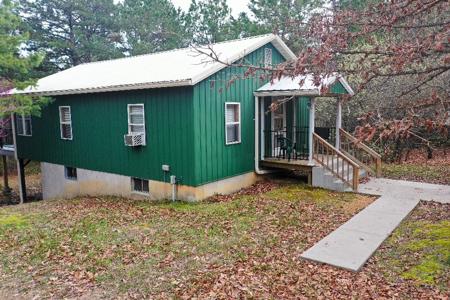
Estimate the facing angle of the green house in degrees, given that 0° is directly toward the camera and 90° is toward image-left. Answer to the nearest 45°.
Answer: approximately 315°

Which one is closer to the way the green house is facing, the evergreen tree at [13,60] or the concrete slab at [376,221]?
the concrete slab

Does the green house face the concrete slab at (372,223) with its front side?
yes

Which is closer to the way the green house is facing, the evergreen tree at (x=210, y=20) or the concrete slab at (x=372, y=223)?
the concrete slab

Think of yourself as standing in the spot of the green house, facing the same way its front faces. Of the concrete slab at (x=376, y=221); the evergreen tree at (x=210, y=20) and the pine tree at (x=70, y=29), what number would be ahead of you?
1

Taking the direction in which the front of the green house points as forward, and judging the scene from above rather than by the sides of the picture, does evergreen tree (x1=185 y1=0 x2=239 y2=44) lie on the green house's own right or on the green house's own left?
on the green house's own left

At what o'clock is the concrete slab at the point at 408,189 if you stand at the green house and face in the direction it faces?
The concrete slab is roughly at 11 o'clock from the green house.

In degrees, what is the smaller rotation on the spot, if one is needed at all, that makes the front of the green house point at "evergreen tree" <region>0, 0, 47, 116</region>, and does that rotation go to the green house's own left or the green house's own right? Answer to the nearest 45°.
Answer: approximately 135° to the green house's own right

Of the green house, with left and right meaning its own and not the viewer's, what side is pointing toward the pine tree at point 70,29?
back

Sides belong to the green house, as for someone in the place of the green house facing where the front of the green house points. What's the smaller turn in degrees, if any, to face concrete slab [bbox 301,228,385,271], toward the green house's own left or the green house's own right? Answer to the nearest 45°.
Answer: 0° — it already faces it

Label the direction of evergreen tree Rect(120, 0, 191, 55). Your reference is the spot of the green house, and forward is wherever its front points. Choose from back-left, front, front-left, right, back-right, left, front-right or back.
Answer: back-left

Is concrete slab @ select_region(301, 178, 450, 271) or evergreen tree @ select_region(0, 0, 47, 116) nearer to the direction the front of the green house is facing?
the concrete slab
